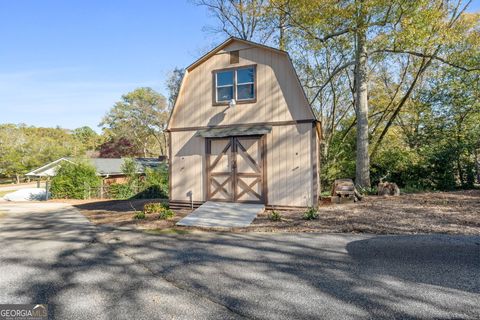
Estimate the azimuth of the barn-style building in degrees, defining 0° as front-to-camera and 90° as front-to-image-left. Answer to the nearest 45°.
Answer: approximately 0°

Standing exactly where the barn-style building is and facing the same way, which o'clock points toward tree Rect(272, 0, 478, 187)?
The tree is roughly at 8 o'clock from the barn-style building.

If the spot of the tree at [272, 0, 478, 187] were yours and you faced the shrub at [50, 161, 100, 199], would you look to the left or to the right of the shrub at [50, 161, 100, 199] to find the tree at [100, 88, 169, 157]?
right

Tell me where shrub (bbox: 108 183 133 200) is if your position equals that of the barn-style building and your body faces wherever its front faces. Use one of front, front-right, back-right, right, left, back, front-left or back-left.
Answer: back-right

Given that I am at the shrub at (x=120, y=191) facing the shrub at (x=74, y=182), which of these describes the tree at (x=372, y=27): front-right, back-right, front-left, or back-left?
back-left

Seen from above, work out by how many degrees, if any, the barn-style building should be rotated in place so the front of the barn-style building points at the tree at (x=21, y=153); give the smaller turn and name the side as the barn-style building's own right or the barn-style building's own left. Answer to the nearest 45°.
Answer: approximately 135° to the barn-style building's own right

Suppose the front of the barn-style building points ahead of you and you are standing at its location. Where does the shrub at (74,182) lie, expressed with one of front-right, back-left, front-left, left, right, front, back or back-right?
back-right
